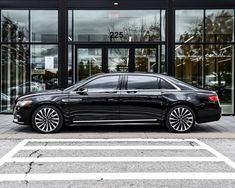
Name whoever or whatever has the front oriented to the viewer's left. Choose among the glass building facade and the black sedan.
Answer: the black sedan

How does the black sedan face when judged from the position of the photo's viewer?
facing to the left of the viewer

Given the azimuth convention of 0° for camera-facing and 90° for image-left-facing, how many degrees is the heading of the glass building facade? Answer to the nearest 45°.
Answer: approximately 0°

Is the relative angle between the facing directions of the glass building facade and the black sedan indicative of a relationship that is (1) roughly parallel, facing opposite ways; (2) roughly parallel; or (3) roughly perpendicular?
roughly perpendicular

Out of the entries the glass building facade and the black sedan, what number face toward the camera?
1

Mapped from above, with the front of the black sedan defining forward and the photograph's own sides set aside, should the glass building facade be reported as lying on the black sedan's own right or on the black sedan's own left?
on the black sedan's own right

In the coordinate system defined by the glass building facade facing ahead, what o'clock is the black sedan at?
The black sedan is roughly at 12 o'clock from the glass building facade.
